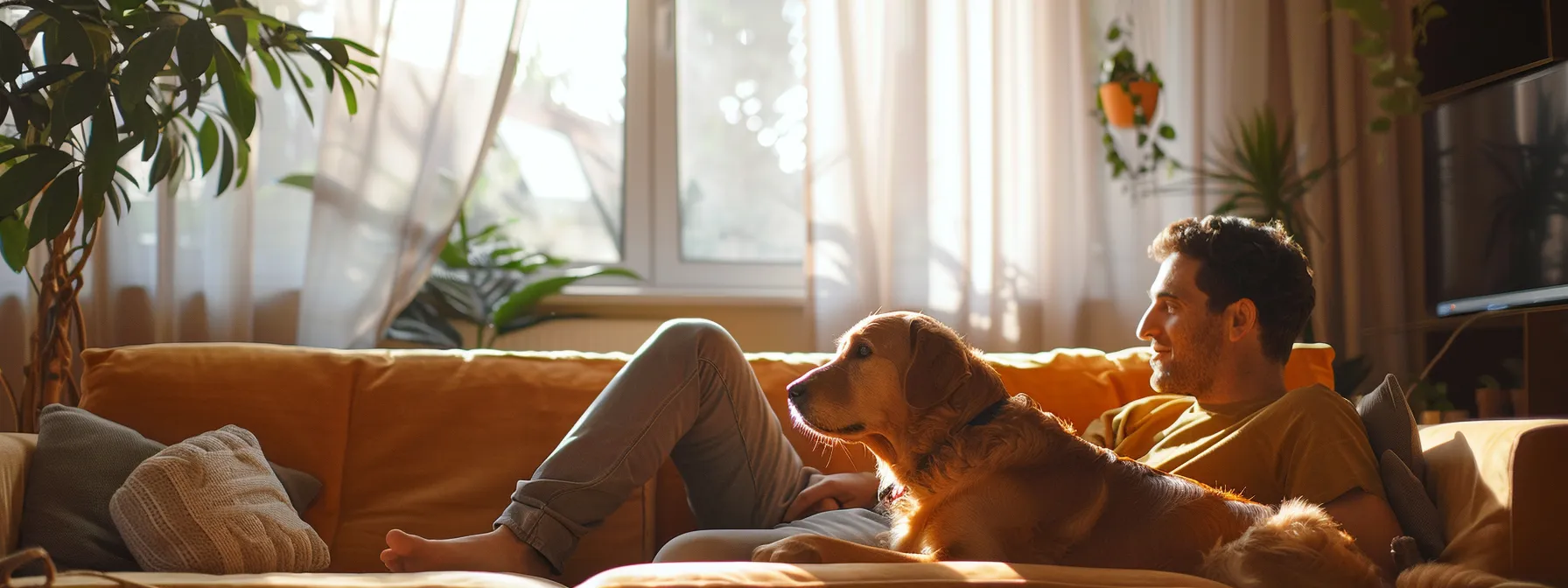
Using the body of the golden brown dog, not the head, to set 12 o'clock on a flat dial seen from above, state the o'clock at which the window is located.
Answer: The window is roughly at 2 o'clock from the golden brown dog.

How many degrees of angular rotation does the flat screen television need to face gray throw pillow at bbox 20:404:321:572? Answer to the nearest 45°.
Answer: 0° — it already faces it

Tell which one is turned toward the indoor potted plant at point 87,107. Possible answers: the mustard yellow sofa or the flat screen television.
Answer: the flat screen television

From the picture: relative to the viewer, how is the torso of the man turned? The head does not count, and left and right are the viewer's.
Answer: facing to the left of the viewer

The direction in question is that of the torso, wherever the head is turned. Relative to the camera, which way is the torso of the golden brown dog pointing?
to the viewer's left

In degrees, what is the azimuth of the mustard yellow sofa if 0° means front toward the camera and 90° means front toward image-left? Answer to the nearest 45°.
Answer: approximately 0°

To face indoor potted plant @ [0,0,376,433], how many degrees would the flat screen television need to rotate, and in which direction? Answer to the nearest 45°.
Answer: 0° — it already faces it

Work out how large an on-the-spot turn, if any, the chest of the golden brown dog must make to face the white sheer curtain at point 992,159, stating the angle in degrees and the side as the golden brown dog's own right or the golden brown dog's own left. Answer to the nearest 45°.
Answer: approximately 90° to the golden brown dog's own right

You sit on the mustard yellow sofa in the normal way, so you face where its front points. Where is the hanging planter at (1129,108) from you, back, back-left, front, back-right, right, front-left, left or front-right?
back-left

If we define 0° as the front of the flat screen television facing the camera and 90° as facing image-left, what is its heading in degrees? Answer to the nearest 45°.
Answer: approximately 45°
